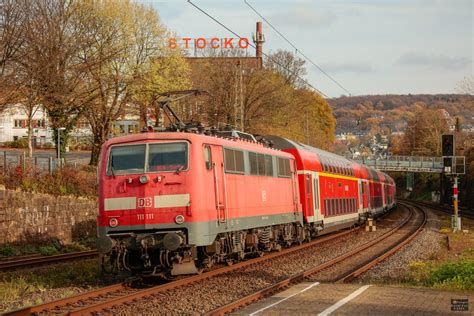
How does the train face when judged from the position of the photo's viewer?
facing the viewer and to the left of the viewer

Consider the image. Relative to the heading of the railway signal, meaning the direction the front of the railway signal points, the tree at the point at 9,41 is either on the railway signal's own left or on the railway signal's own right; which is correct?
on the railway signal's own right

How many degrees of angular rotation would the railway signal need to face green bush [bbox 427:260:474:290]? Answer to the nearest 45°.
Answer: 0° — it already faces it

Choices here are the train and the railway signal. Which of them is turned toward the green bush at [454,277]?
the railway signal

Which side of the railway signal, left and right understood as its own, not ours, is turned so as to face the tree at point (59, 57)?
right

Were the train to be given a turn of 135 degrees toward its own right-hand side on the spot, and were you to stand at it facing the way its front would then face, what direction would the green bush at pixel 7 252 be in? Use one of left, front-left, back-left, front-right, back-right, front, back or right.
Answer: front-left

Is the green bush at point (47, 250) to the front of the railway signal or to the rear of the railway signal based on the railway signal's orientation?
to the front

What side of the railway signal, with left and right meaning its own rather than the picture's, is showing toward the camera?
front

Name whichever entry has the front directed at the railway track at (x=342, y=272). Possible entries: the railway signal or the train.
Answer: the railway signal

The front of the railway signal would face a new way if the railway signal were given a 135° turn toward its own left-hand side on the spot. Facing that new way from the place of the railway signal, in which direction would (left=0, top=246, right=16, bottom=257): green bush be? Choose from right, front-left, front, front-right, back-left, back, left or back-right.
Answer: back

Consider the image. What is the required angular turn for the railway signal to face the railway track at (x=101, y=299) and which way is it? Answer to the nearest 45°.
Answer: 0° — it already faces it

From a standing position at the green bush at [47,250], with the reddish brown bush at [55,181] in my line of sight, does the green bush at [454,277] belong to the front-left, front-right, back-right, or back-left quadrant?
back-right

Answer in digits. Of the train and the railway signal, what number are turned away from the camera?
0
